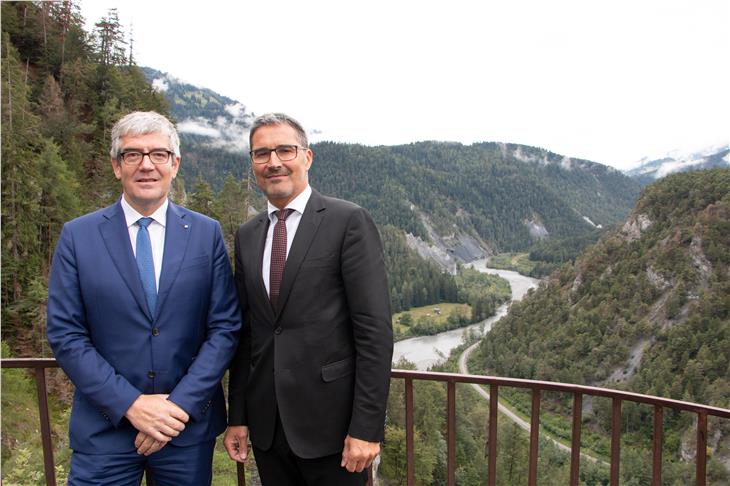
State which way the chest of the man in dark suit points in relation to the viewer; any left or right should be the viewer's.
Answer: facing the viewer and to the left of the viewer

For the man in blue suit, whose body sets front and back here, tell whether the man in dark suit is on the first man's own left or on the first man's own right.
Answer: on the first man's own left

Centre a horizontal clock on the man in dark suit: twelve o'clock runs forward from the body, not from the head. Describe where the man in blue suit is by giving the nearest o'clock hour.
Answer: The man in blue suit is roughly at 2 o'clock from the man in dark suit.

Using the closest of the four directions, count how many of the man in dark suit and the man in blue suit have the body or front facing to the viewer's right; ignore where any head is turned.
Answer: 0

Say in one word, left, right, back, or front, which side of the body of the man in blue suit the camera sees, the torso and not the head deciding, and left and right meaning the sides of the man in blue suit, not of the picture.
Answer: front
